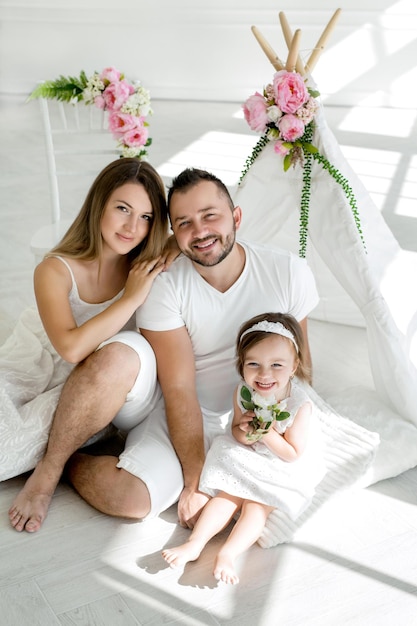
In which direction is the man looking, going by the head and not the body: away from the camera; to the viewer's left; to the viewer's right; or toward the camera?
toward the camera

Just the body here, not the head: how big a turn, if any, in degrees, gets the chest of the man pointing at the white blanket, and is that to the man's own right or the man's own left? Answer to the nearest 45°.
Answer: approximately 135° to the man's own left

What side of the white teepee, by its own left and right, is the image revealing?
front

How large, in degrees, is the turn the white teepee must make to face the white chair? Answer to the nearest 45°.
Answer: approximately 135° to its right

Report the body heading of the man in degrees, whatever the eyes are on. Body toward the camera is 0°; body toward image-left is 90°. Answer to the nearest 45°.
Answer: approximately 45°

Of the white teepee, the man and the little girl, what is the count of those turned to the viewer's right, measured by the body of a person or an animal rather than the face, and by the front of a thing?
0

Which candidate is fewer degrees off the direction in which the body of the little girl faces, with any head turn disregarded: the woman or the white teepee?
the woman

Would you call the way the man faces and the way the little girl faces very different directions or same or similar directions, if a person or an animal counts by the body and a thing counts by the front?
same or similar directions

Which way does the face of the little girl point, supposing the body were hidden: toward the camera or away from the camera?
toward the camera

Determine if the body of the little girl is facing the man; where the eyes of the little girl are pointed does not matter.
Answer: no

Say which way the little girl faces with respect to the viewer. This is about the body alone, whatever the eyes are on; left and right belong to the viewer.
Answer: facing the viewer and to the left of the viewer

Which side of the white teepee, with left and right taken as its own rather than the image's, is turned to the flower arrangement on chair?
right

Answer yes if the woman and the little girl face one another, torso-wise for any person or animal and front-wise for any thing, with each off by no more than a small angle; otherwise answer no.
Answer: no

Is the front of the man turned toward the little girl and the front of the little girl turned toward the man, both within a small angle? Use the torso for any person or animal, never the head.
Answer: no

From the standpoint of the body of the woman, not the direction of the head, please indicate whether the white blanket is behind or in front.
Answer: in front

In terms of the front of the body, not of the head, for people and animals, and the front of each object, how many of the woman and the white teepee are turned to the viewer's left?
0

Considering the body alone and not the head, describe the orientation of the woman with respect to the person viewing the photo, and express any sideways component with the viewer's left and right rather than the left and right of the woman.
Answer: facing the viewer and to the right of the viewer
